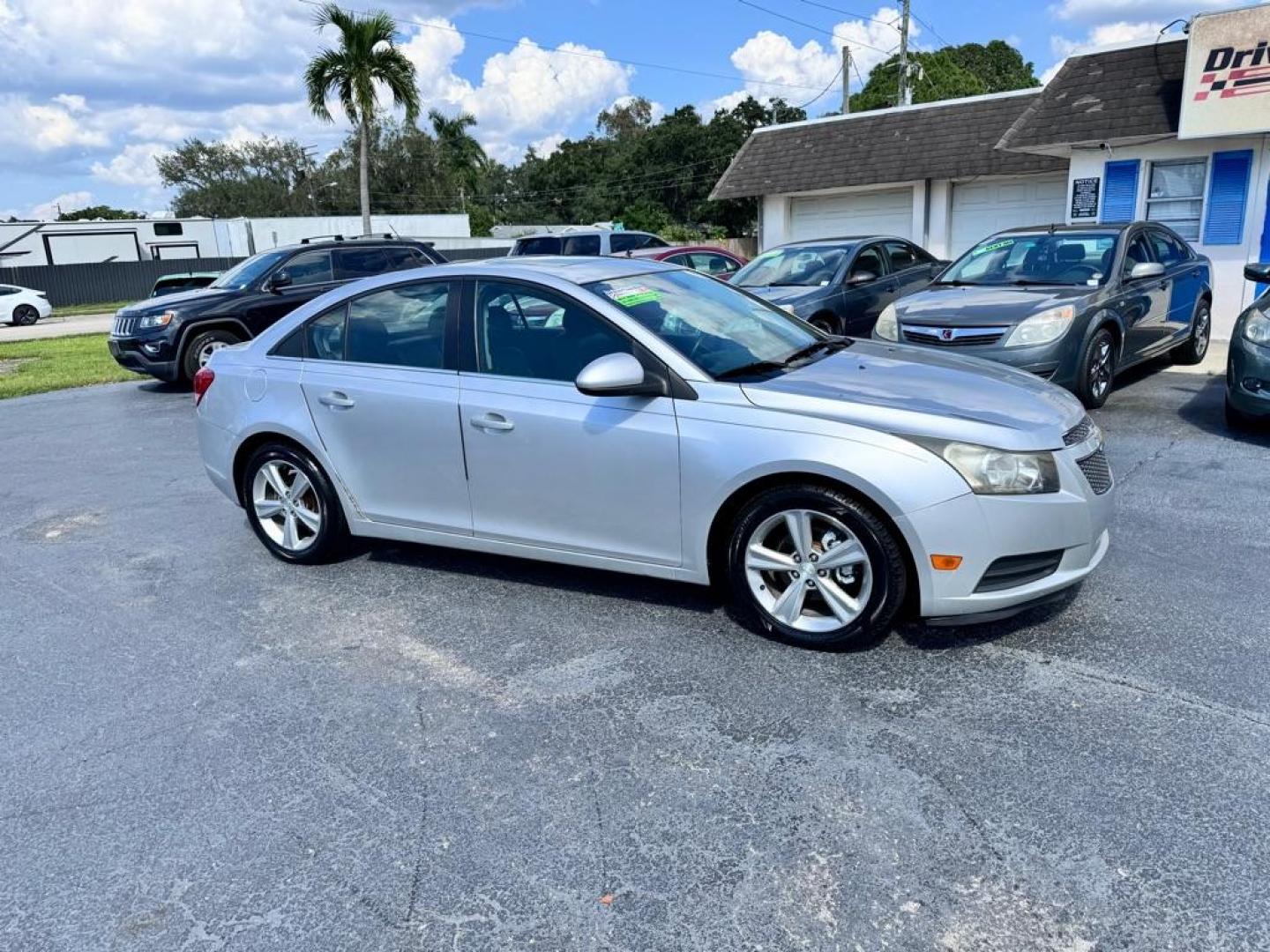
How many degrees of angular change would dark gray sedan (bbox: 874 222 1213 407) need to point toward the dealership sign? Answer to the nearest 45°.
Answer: approximately 135° to its right

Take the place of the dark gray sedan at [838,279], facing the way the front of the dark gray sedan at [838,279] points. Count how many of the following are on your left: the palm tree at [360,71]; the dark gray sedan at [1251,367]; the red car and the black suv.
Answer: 1

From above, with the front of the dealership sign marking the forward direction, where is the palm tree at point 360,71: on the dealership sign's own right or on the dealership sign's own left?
on the dealership sign's own right

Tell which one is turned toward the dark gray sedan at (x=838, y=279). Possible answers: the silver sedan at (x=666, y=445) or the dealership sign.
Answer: the dealership sign

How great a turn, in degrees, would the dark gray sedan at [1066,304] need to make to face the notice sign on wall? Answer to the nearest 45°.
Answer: approximately 135° to its right

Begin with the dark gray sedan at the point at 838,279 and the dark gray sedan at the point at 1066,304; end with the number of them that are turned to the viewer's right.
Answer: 0

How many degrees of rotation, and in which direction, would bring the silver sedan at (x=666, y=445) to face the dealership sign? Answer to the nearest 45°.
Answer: approximately 90° to its left

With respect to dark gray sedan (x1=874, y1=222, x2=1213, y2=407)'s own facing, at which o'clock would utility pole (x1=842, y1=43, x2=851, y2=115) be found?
The utility pole is roughly at 4 o'clock from the dark gray sedan.

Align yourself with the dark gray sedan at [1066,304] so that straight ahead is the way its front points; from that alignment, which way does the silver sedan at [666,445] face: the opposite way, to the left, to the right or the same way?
to the left

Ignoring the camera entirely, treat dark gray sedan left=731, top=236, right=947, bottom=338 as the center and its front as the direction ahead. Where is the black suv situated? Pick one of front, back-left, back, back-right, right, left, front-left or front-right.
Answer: front-right

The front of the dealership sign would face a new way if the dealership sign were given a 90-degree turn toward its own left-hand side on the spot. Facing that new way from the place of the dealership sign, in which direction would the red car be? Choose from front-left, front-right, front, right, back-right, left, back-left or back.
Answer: back-right

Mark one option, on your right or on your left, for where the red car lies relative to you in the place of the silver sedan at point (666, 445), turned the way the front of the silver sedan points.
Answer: on your left
